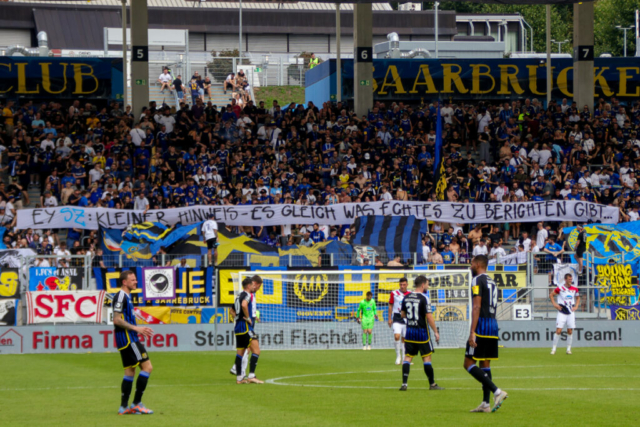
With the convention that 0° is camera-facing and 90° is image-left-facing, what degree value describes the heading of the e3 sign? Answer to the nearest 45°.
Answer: approximately 0°

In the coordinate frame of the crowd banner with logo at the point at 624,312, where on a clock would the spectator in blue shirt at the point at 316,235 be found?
The spectator in blue shirt is roughly at 3 o'clock from the crowd banner with logo.

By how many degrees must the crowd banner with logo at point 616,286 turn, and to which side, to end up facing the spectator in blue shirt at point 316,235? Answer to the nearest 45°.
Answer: approximately 90° to its right

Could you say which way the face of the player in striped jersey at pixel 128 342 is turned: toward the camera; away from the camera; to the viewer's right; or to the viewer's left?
to the viewer's right

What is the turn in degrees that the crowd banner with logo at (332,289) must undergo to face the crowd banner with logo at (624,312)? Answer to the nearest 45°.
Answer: approximately 90° to its left

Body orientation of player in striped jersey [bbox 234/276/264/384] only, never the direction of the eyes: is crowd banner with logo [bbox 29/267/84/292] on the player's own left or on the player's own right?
on the player's own left

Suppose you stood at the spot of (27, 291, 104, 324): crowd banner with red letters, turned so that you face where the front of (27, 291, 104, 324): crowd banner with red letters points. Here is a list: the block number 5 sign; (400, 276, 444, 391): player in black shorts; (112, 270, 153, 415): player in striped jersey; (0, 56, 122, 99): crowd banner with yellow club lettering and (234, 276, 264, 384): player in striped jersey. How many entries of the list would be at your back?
2

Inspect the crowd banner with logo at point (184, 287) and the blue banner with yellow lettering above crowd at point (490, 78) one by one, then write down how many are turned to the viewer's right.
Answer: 0

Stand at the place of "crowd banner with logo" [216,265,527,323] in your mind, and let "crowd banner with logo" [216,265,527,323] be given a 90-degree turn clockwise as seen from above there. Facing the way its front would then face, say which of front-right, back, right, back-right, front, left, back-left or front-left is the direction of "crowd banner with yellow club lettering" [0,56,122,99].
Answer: front-right
